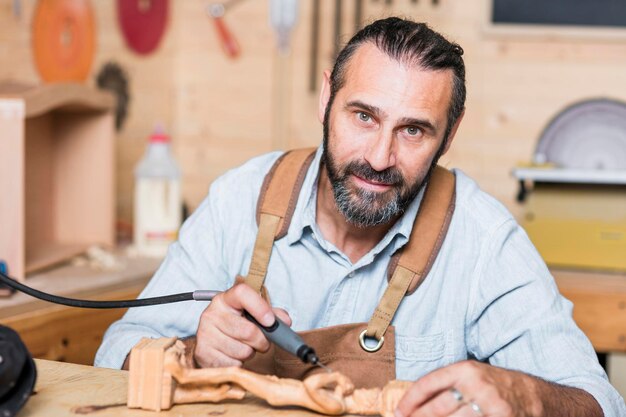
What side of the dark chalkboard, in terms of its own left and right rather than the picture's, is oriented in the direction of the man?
front

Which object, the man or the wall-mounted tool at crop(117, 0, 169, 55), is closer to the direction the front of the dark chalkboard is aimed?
the man

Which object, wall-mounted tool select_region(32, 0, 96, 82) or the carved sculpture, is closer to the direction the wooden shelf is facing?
the carved sculpture

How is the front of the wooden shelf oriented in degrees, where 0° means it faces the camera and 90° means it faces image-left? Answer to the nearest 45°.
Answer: approximately 315°

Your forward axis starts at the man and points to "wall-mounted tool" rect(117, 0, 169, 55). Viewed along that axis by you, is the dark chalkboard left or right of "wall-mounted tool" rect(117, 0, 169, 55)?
right

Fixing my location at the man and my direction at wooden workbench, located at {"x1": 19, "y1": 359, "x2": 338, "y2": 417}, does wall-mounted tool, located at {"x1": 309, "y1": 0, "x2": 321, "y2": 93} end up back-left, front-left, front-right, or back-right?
back-right

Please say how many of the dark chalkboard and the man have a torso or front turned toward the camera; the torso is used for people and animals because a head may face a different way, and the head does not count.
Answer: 2

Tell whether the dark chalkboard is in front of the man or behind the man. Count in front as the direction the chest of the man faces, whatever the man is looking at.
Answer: behind

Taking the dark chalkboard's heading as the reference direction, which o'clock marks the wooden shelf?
The wooden shelf is roughly at 2 o'clock from the dark chalkboard.

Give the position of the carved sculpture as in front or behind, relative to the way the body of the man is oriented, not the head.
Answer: in front

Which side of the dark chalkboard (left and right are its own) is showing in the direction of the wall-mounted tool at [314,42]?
right

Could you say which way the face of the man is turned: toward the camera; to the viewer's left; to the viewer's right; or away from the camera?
toward the camera

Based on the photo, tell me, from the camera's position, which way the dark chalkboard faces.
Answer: facing the viewer

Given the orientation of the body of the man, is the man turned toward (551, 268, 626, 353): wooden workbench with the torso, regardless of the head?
no
